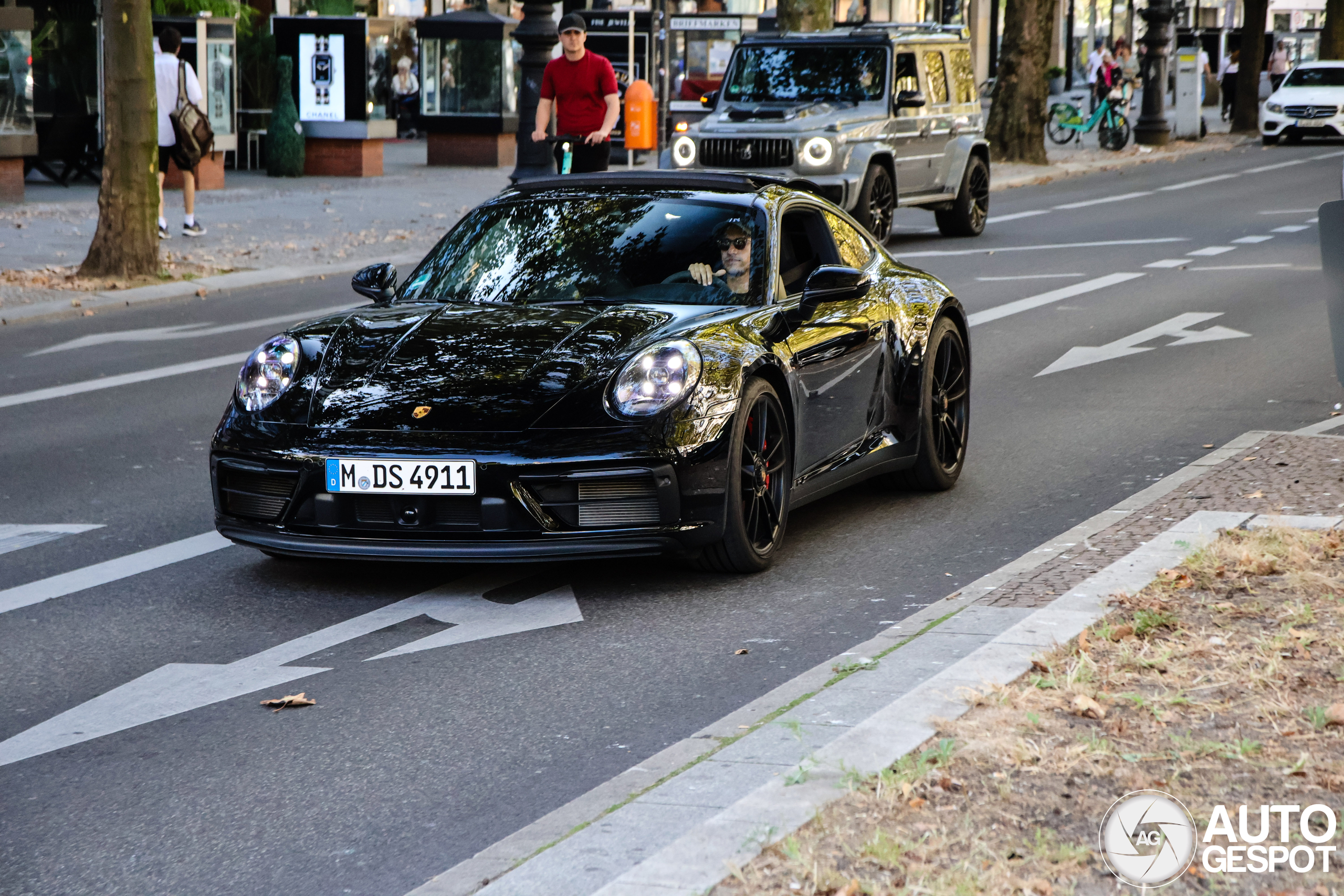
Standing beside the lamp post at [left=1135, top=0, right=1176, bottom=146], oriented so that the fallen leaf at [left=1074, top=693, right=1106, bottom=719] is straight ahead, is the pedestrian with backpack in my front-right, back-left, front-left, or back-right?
front-right

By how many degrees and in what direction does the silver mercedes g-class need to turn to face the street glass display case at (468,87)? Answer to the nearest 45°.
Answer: approximately 90° to its right

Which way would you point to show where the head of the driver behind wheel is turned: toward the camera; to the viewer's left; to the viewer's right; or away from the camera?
toward the camera

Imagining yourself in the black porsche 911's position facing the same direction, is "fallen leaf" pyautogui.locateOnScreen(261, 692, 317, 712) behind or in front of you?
in front

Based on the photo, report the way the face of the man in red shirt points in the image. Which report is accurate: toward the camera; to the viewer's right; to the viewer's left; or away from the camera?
toward the camera

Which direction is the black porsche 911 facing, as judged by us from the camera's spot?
facing the viewer and to the left of the viewer

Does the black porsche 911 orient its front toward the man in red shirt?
no

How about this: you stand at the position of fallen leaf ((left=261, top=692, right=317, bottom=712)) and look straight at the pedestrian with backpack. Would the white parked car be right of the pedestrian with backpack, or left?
right

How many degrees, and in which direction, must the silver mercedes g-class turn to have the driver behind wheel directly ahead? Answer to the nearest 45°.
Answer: approximately 45° to its left

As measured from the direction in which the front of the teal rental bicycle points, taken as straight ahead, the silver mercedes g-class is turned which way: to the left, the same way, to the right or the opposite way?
to the right

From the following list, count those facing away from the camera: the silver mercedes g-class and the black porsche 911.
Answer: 0

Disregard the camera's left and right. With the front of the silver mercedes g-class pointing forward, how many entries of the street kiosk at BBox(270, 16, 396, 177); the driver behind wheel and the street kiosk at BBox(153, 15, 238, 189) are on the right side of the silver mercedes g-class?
2

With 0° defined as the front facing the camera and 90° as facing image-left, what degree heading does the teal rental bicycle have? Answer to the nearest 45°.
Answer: approximately 315°

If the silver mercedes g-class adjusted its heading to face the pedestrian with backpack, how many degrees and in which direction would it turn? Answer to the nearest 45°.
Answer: approximately 45° to its right

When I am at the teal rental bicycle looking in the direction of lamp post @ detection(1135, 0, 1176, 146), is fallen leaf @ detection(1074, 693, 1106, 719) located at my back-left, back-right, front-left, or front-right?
back-right
